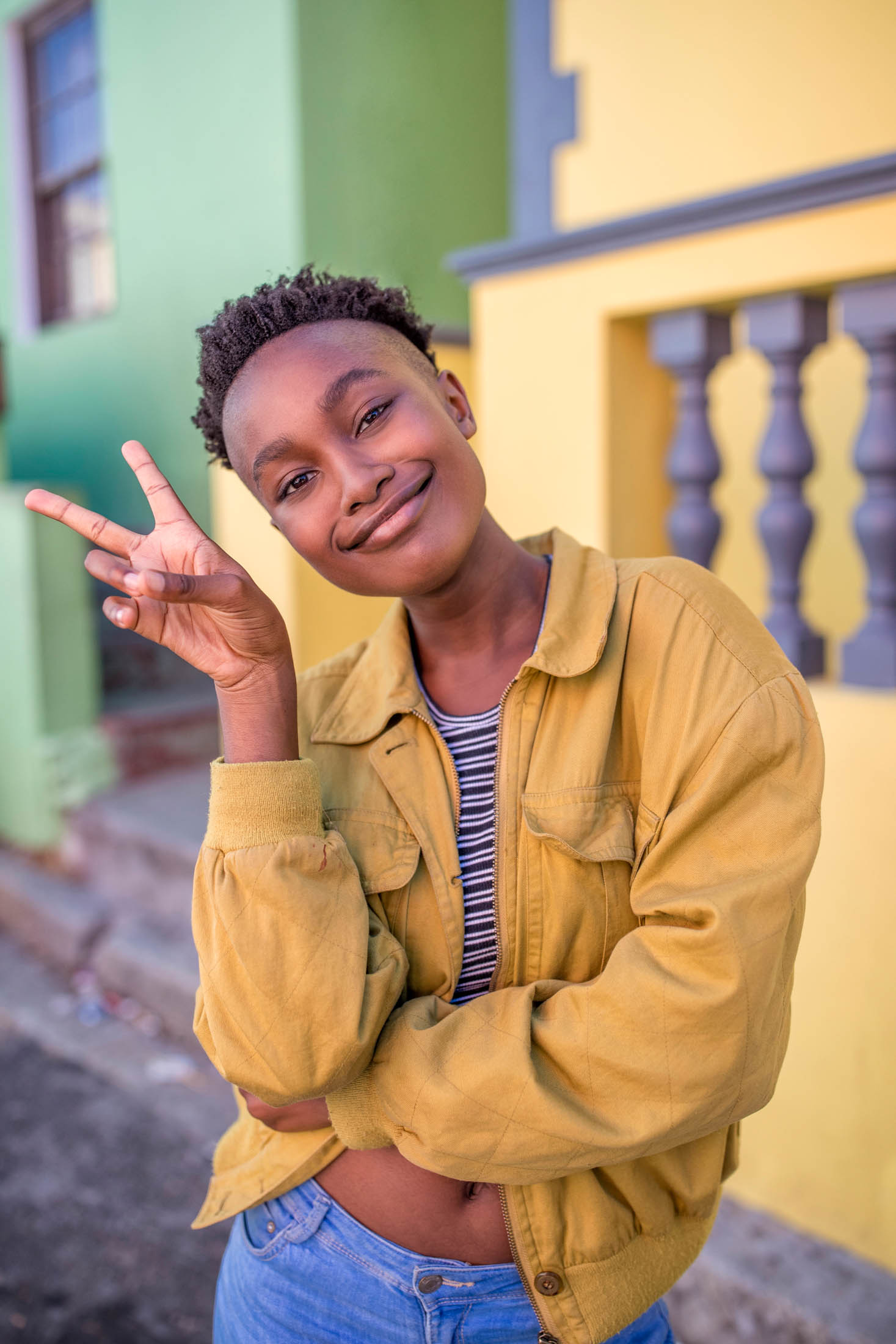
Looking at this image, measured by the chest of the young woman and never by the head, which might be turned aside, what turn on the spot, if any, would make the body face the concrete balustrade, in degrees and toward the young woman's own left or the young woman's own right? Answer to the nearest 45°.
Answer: approximately 135° to the young woman's own left

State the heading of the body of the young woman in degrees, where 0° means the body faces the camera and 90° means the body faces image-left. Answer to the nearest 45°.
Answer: approximately 0°
